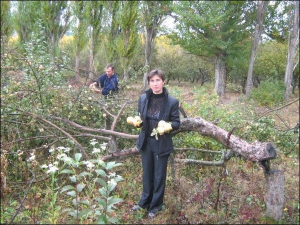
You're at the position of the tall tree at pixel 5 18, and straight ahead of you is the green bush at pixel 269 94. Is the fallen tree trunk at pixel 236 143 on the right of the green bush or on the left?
right

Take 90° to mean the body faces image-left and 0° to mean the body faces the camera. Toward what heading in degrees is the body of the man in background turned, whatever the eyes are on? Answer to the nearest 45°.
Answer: approximately 45°

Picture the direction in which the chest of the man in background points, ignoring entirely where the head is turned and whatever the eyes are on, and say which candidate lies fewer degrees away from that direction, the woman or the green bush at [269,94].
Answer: the woman

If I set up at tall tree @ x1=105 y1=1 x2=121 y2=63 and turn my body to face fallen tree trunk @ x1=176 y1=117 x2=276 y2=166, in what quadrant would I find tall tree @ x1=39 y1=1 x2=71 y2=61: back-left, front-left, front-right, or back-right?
back-right

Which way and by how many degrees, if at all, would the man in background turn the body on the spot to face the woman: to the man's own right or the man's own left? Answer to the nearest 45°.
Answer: approximately 45° to the man's own left
